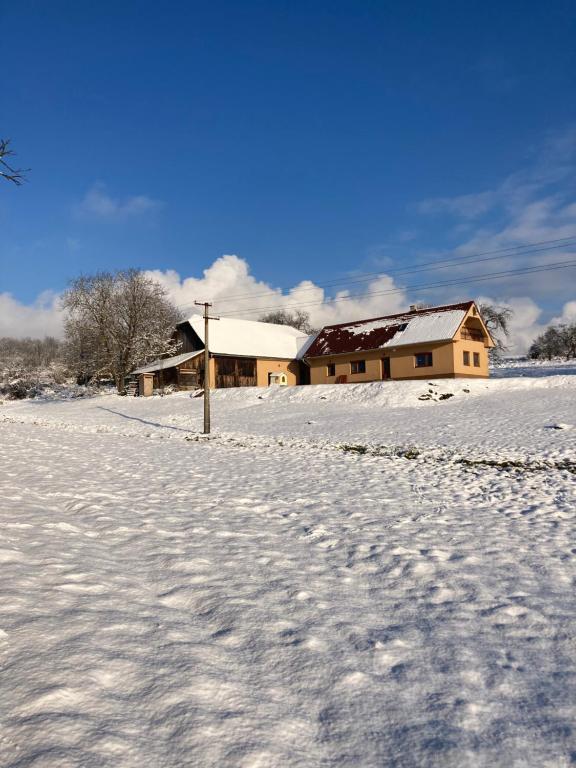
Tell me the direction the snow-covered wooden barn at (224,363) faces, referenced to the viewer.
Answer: facing the viewer

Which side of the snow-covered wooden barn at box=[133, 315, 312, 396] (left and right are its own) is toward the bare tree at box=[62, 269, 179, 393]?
right

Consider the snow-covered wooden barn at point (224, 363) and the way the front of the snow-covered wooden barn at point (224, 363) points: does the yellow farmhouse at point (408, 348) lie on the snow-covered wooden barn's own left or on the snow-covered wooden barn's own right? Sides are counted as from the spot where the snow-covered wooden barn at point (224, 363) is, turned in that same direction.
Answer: on the snow-covered wooden barn's own left
